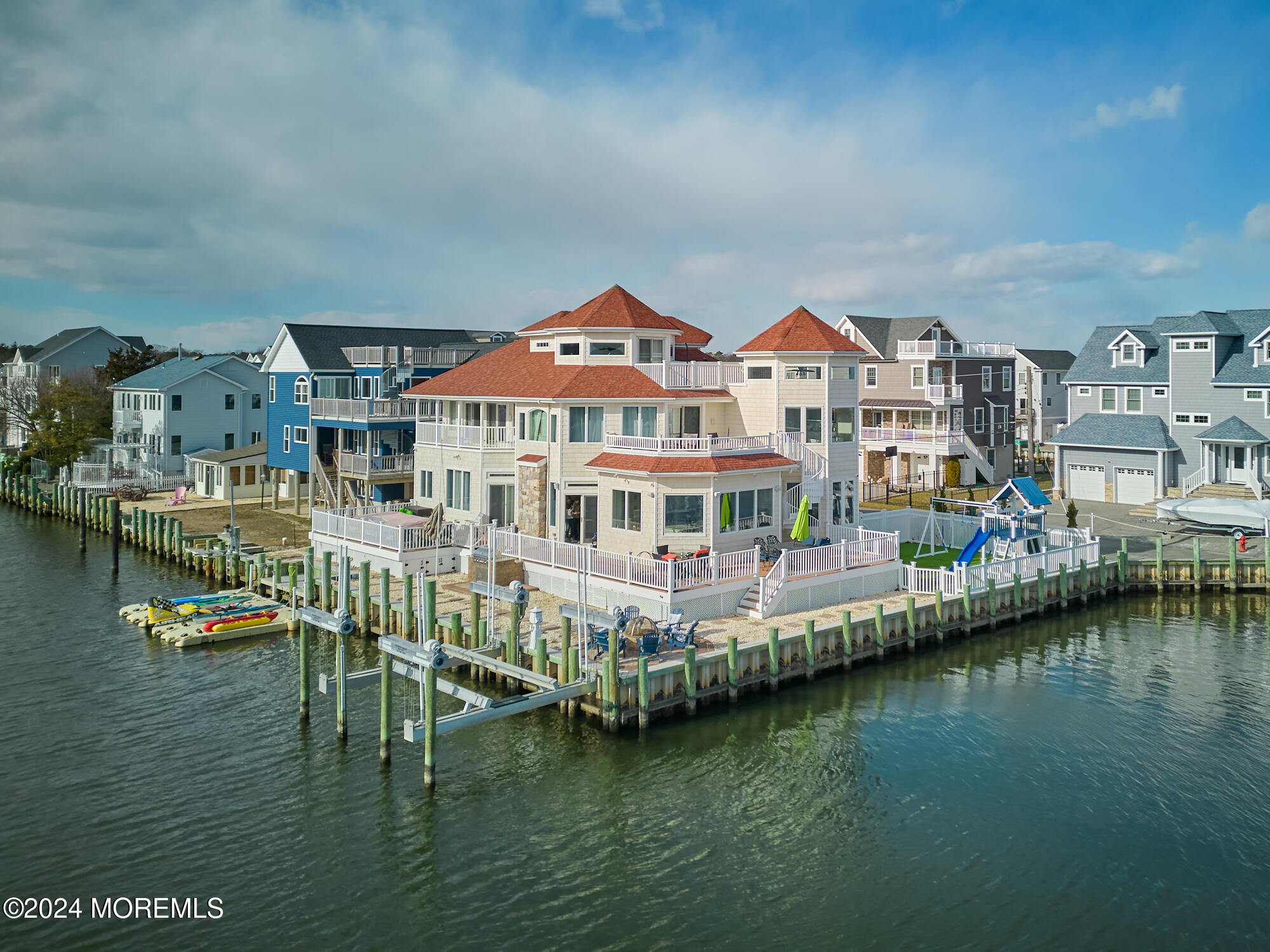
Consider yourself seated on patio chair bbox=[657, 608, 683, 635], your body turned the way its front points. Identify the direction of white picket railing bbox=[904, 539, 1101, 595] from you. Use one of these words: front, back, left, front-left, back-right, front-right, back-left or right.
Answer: back

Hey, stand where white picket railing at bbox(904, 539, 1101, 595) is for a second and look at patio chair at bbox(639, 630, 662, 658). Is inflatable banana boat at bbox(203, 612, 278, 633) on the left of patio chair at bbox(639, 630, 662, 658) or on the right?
right

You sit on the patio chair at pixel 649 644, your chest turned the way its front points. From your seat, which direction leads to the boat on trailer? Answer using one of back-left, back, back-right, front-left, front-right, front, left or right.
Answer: front-right

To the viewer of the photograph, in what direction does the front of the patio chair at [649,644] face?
facing away from the viewer

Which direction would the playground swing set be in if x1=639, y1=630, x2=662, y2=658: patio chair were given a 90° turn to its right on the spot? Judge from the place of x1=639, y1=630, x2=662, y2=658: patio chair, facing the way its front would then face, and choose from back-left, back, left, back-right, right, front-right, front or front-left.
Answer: front-left

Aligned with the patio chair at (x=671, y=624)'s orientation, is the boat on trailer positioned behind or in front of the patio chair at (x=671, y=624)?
behind

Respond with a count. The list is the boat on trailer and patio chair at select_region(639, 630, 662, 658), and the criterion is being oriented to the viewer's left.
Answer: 1

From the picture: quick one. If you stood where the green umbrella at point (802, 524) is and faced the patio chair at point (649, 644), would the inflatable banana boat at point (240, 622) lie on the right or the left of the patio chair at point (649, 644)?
right

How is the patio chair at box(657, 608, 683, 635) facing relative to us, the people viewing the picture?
facing the viewer and to the left of the viewer

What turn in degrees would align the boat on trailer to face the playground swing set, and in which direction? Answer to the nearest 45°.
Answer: approximately 45° to its left

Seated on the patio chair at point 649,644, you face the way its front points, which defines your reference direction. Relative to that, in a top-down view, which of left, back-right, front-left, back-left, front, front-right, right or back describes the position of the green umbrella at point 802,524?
front-right

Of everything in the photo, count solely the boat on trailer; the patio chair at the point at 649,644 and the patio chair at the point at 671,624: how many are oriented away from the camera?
1

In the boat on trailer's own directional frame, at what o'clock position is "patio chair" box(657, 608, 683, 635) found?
The patio chair is roughly at 10 o'clock from the boat on trailer.

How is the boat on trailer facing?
to the viewer's left

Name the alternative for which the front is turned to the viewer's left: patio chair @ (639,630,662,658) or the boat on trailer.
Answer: the boat on trailer

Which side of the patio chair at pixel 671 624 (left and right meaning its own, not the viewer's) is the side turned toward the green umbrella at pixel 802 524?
back
